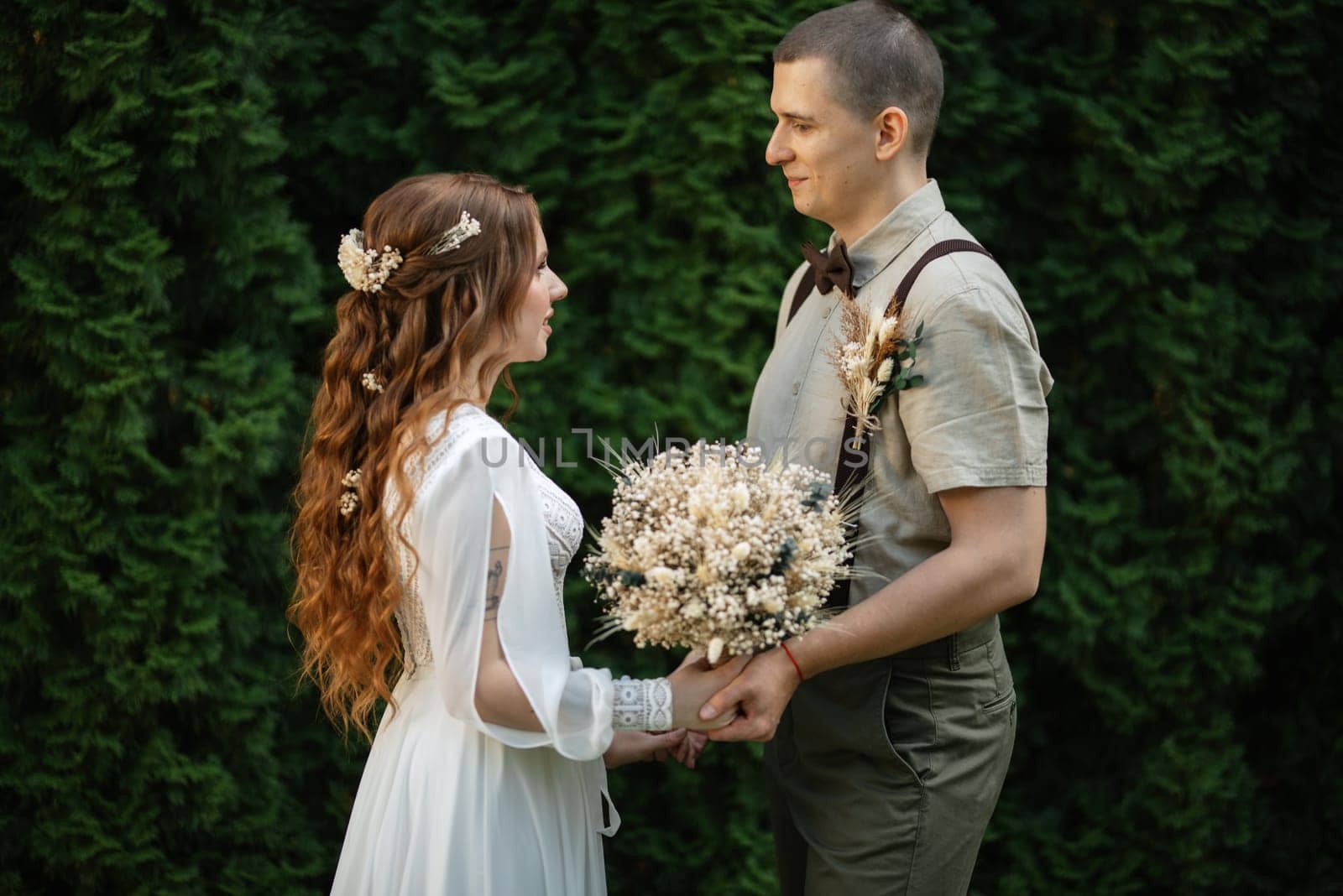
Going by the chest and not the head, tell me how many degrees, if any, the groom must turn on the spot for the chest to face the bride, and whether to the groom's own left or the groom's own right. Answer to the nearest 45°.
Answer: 0° — they already face them

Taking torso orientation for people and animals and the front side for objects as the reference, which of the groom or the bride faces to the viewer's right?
the bride

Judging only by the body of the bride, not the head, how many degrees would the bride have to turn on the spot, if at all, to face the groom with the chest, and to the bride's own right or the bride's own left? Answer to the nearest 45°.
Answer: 0° — they already face them

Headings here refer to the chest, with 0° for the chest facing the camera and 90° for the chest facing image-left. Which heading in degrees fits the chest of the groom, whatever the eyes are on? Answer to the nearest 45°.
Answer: approximately 45°

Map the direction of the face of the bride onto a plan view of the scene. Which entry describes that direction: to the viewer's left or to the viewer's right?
to the viewer's right

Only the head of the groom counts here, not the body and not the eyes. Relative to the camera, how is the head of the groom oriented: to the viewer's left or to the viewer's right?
to the viewer's left

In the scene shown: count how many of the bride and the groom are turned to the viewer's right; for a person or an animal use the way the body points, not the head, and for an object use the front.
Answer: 1

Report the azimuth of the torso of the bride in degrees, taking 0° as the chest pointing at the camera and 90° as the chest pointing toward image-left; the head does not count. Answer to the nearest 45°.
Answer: approximately 270°
